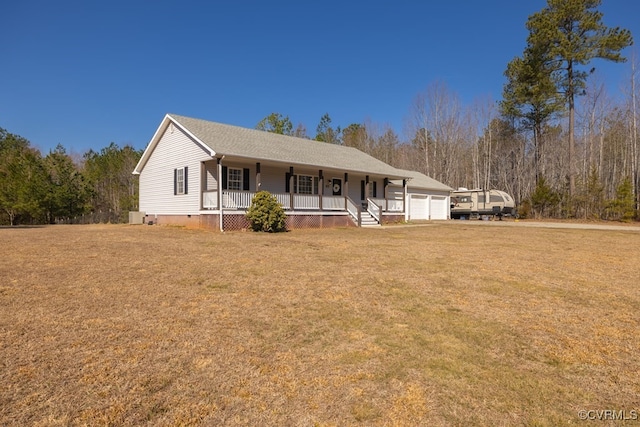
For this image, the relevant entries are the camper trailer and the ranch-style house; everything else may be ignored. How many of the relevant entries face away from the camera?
0

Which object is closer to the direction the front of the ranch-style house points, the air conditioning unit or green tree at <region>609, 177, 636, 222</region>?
the green tree

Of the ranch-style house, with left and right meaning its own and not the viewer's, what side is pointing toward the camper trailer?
left

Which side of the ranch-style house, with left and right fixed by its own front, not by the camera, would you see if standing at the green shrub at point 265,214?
front

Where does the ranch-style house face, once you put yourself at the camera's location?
facing the viewer and to the right of the viewer
